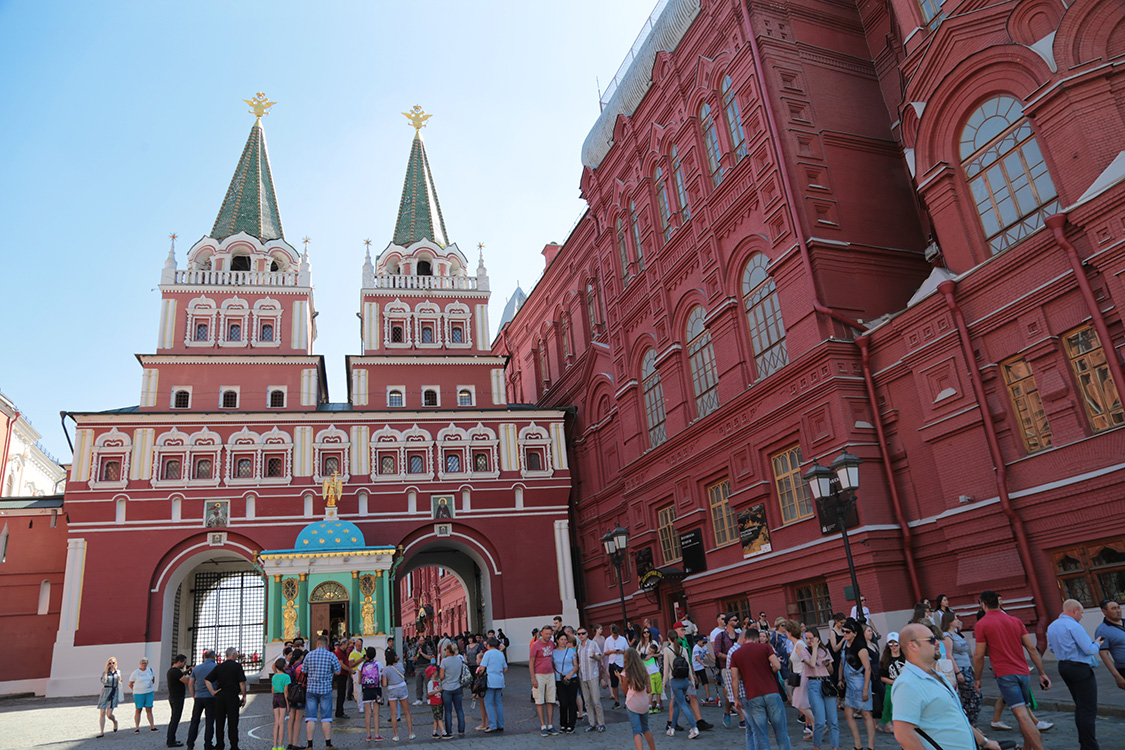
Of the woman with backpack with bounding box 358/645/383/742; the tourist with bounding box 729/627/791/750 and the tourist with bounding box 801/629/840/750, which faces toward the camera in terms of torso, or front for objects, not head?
the tourist with bounding box 801/629/840/750

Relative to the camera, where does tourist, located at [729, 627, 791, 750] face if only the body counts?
away from the camera

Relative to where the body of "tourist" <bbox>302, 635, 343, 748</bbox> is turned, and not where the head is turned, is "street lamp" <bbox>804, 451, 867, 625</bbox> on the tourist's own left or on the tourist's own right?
on the tourist's own right

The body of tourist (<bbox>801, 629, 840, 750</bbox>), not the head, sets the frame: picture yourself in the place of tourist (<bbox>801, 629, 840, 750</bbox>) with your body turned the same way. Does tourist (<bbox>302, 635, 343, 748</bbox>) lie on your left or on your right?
on your right

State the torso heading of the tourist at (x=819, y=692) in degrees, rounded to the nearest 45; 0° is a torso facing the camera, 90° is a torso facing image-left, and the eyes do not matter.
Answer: approximately 0°

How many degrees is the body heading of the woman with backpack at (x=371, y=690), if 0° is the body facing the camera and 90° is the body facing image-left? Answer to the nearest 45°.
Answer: approximately 180°

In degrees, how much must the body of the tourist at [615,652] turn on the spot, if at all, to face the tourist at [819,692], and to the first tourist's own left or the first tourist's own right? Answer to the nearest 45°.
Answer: approximately 45° to the first tourist's own left

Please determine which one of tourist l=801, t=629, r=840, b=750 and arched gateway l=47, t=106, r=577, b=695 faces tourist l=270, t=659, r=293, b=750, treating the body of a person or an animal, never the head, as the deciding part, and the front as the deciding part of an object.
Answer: the arched gateway

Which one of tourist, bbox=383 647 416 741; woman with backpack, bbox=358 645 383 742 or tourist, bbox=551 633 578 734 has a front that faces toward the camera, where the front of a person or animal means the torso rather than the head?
tourist, bbox=551 633 578 734
